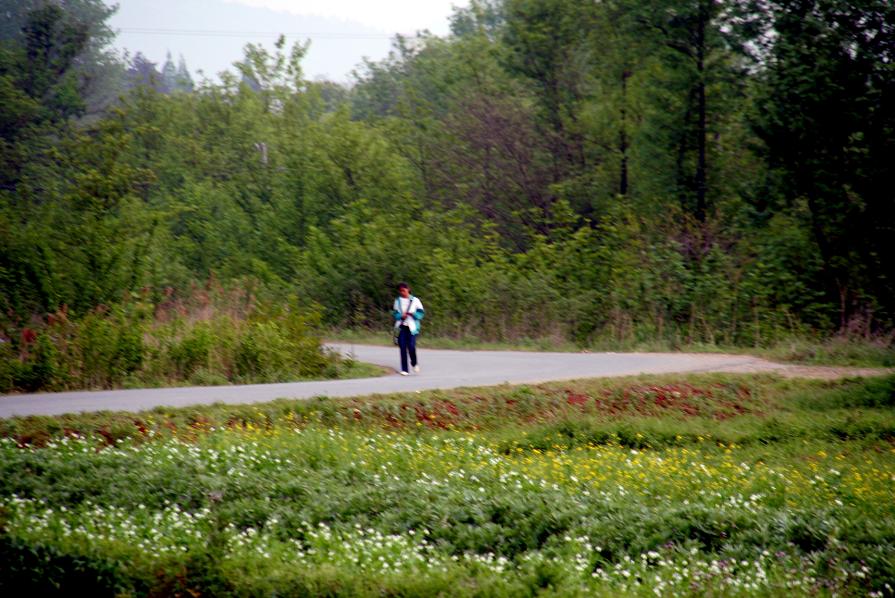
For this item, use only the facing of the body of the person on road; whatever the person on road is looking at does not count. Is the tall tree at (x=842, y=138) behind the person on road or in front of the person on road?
behind

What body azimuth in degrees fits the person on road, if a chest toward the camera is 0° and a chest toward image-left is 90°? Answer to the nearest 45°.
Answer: approximately 45°
